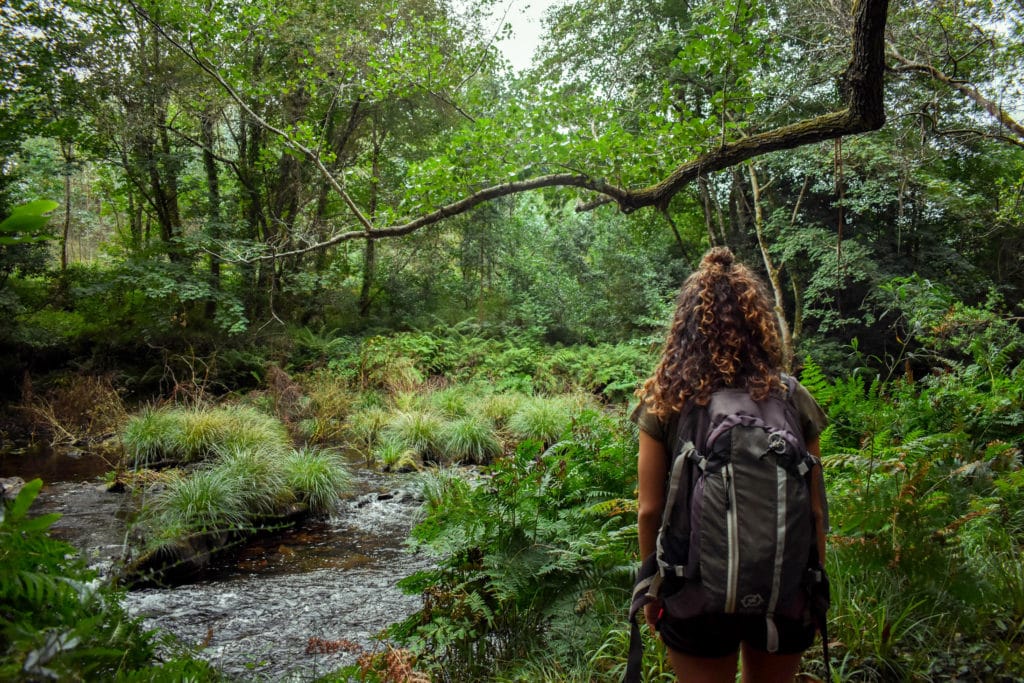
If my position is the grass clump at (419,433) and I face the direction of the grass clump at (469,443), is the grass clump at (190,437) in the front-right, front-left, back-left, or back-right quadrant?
back-right

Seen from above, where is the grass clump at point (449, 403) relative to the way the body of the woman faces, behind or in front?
in front

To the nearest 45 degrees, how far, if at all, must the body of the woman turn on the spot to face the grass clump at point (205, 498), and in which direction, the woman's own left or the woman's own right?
approximately 45° to the woman's own left

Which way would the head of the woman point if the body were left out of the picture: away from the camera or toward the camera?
away from the camera

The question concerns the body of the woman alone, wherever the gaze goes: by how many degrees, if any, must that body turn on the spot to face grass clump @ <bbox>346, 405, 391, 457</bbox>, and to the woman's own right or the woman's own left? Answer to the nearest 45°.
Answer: approximately 45° to the woman's own left

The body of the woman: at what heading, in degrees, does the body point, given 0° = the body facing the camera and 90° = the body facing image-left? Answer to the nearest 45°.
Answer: approximately 180°

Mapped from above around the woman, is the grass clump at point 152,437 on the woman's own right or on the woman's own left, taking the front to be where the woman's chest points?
on the woman's own left

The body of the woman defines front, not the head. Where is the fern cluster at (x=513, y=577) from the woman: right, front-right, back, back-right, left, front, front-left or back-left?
front-left

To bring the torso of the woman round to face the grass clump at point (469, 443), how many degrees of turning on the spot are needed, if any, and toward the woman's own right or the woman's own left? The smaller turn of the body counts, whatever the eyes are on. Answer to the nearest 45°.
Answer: approximately 45° to the woman's own left

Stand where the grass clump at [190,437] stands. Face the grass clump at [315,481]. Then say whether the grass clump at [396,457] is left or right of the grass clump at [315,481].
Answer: left
